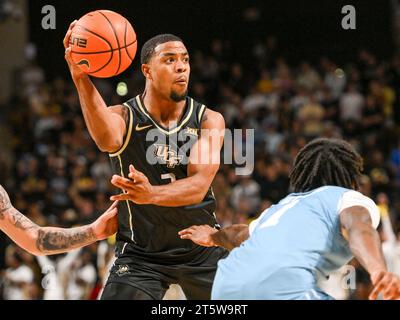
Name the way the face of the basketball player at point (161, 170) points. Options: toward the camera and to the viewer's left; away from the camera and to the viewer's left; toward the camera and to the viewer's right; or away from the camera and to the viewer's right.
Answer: toward the camera and to the viewer's right

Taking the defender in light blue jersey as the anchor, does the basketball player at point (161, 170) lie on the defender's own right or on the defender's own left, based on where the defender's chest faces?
on the defender's own left
